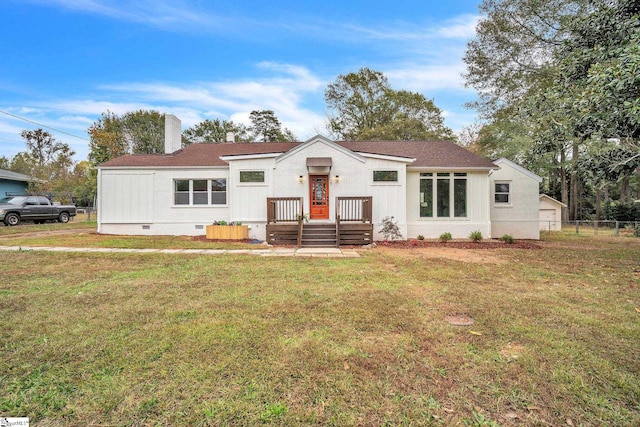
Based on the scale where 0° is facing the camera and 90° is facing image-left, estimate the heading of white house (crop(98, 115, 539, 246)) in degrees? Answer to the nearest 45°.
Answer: approximately 0°

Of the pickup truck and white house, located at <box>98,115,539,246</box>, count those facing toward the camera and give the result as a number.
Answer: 1

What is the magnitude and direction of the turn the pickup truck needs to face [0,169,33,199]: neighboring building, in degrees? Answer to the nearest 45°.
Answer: approximately 90° to its right

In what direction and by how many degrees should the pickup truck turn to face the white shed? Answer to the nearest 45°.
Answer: approximately 135° to its left

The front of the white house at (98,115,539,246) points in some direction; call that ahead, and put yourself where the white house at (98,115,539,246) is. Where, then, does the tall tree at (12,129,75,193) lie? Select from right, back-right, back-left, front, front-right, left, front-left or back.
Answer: back-right

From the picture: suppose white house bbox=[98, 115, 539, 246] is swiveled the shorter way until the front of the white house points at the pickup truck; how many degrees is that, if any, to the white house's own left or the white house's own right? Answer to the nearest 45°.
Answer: approximately 90° to the white house's own right

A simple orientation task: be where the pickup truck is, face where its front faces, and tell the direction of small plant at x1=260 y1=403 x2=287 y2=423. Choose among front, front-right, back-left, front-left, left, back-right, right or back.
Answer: left

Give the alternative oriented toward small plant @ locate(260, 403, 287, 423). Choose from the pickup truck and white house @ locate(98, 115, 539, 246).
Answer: the white house

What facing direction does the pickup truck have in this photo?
to the viewer's left

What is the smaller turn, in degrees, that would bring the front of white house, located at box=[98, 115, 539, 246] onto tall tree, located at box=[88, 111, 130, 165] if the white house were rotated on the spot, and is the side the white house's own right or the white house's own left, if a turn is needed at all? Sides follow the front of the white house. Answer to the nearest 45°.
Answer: approximately 135° to the white house's own right
